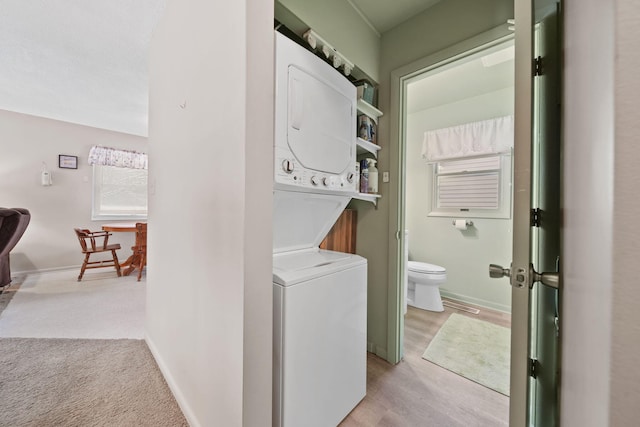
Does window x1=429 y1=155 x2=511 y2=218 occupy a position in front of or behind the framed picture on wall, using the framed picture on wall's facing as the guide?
in front

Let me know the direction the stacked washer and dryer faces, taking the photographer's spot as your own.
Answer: facing the viewer and to the right of the viewer

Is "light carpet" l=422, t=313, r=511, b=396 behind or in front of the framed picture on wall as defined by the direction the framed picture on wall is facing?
in front

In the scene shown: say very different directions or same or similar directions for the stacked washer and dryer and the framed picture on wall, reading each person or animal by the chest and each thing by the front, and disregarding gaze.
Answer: same or similar directions

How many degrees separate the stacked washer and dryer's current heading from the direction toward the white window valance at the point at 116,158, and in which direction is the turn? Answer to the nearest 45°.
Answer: approximately 180°

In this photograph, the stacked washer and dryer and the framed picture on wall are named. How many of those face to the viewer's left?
0

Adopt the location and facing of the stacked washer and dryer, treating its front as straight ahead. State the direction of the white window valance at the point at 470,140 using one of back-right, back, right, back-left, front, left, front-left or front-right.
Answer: left

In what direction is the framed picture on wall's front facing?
toward the camera

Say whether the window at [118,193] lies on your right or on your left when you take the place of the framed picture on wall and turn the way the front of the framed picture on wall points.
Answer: on your left

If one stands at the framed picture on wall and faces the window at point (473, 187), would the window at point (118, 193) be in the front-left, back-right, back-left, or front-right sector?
front-left
